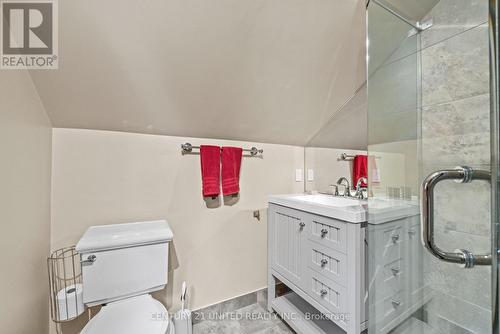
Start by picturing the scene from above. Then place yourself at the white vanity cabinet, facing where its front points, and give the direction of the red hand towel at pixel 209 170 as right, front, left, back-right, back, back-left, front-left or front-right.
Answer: front-right

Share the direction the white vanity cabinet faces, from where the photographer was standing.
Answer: facing the viewer and to the left of the viewer

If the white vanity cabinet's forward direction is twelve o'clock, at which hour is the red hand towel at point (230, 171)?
The red hand towel is roughly at 2 o'clock from the white vanity cabinet.

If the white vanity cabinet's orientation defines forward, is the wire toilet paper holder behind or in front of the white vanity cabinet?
in front
